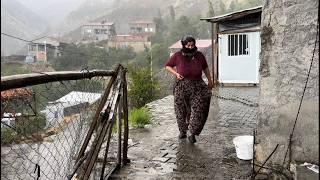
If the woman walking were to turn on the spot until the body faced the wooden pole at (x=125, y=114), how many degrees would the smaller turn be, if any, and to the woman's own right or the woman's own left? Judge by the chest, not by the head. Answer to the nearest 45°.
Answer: approximately 45° to the woman's own right

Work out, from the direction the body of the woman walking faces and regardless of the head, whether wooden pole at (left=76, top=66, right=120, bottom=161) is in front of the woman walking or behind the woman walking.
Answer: in front

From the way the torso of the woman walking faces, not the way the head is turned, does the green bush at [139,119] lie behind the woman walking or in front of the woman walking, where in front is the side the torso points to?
behind

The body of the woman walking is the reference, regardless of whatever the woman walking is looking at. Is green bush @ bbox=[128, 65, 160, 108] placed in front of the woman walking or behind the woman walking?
behind

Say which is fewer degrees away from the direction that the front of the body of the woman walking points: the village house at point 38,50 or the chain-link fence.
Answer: the chain-link fence

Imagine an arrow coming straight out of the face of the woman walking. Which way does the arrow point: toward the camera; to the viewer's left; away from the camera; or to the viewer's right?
toward the camera

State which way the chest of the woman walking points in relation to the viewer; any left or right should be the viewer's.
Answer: facing the viewer

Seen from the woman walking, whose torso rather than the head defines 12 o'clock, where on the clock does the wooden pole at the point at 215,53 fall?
The wooden pole is roughly at 6 o'clock from the woman walking.

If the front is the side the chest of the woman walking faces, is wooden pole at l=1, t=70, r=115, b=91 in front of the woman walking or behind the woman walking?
in front
